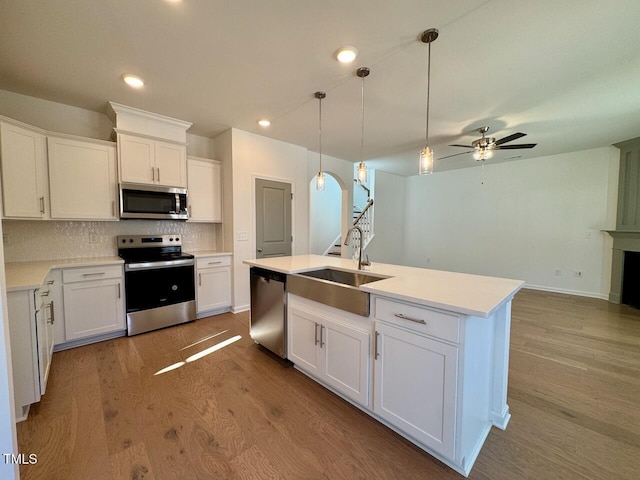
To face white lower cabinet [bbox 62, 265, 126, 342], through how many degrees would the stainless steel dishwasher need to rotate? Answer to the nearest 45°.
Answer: approximately 45° to its right

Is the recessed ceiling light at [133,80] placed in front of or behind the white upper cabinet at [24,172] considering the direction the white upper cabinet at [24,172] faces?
in front

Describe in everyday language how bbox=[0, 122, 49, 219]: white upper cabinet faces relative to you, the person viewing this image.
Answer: facing the viewer and to the right of the viewer

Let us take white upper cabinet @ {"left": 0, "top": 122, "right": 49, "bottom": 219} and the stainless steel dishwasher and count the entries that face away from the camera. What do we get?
0

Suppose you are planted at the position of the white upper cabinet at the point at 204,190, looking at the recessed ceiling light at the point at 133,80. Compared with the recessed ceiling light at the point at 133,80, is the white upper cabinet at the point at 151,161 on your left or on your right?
right

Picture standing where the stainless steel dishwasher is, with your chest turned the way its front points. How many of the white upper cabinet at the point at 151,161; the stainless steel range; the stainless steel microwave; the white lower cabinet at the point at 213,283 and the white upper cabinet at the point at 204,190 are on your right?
5

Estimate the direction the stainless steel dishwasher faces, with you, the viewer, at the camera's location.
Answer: facing the viewer and to the left of the viewer

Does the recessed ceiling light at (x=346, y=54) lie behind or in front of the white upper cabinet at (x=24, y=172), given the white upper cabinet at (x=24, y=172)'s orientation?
in front
